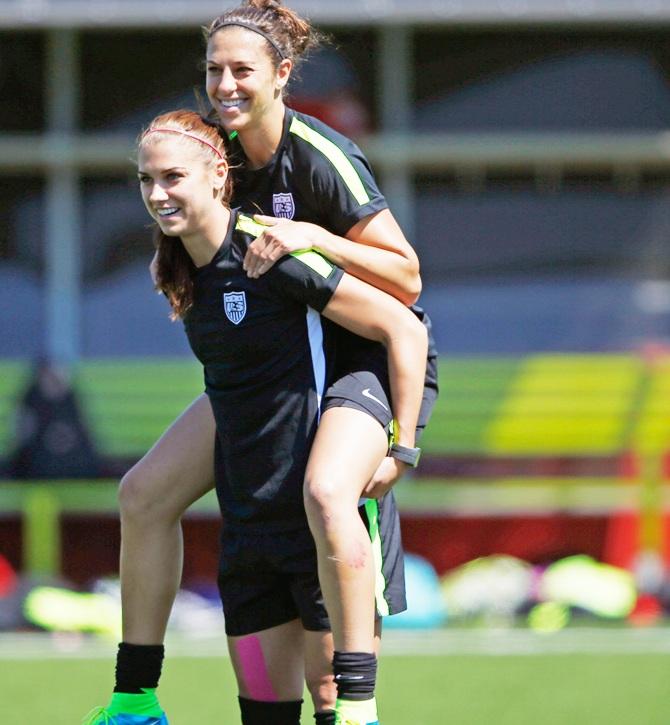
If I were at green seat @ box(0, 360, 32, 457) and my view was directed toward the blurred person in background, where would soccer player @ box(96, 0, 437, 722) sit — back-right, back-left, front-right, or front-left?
front-right

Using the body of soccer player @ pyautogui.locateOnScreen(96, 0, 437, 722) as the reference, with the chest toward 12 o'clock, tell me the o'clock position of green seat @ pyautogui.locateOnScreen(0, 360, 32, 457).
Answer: The green seat is roughly at 4 o'clock from the soccer player.

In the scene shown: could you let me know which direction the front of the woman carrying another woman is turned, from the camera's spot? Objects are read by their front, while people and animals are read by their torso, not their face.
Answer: facing the viewer and to the left of the viewer

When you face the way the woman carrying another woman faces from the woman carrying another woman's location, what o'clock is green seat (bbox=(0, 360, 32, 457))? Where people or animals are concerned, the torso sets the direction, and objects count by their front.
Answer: The green seat is roughly at 4 o'clock from the woman carrying another woman.

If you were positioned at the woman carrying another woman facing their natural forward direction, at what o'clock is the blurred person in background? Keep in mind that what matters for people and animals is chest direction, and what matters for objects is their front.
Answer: The blurred person in background is roughly at 4 o'clock from the woman carrying another woman.

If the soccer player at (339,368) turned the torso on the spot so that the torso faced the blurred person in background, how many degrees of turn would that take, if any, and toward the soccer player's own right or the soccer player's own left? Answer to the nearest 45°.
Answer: approximately 135° to the soccer player's own right

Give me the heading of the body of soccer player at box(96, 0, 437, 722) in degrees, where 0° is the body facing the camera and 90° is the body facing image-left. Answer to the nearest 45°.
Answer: approximately 45°

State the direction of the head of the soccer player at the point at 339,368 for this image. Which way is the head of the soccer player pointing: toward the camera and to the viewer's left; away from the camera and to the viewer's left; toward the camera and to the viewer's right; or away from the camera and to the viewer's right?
toward the camera and to the viewer's left

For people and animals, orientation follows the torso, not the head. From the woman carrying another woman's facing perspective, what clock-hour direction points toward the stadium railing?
The stadium railing is roughly at 5 o'clock from the woman carrying another woman.
